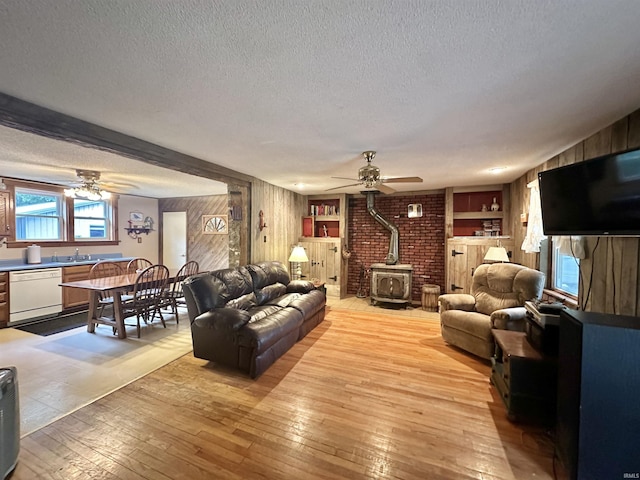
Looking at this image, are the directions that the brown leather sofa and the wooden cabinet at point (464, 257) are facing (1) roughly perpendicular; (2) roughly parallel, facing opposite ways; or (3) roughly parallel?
roughly perpendicular

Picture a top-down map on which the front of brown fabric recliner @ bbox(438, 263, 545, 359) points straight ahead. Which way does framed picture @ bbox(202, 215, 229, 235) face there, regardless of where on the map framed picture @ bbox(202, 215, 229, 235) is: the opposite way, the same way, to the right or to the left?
to the left

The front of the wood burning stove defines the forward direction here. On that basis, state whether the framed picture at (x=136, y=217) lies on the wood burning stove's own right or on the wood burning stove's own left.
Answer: on the wood burning stove's own right

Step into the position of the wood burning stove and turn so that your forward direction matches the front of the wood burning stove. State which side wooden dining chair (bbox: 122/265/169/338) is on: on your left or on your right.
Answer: on your right

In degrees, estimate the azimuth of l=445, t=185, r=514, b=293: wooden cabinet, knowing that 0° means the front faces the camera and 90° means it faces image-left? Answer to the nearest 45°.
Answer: approximately 0°

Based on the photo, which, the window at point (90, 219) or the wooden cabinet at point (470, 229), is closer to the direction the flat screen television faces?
the window

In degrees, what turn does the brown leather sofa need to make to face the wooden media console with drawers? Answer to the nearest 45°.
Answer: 0° — it already faces it

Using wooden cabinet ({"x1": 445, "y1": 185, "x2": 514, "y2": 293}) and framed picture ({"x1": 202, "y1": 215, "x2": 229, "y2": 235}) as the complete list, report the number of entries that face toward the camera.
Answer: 2

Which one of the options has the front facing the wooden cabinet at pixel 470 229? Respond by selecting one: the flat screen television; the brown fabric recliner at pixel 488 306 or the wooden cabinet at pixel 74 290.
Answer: the wooden cabinet at pixel 74 290

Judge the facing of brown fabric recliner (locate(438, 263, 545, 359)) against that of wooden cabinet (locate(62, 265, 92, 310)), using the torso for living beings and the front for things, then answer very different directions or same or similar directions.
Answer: very different directions

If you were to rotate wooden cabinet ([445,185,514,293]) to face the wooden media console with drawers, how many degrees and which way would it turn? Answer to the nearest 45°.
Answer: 0° — it already faces it

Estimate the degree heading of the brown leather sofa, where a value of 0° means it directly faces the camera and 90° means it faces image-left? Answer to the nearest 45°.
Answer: approximately 315°

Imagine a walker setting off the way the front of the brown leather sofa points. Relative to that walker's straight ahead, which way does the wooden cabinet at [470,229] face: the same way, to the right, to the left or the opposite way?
to the right

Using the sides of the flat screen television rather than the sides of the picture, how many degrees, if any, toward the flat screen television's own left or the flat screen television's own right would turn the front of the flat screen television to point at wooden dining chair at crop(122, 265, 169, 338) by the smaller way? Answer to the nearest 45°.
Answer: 0° — it already faces it
